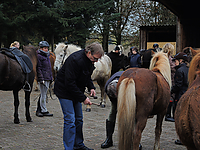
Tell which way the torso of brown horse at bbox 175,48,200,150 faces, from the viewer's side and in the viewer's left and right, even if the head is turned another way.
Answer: facing away from the viewer

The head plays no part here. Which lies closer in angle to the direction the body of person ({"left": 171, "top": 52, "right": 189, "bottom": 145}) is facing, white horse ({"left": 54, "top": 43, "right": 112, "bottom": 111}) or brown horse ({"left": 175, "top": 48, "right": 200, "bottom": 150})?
the white horse

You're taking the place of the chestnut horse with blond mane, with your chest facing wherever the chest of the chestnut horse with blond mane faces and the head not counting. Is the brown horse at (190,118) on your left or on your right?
on your right

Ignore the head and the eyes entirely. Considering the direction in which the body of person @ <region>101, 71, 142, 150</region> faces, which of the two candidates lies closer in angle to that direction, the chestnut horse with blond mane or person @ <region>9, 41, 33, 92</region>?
the chestnut horse with blond mane

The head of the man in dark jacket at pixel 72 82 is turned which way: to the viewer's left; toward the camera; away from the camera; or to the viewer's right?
to the viewer's right
